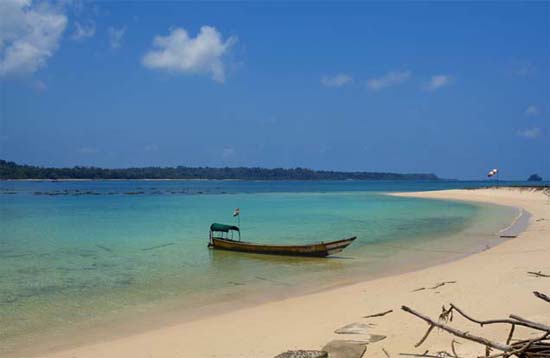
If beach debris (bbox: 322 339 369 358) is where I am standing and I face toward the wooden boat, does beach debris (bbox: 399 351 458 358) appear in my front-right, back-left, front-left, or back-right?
back-right

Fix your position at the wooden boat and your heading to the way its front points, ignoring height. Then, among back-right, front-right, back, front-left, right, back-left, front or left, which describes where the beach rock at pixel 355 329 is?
right

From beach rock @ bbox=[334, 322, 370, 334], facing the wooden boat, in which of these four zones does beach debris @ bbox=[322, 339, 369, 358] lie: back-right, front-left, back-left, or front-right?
back-left

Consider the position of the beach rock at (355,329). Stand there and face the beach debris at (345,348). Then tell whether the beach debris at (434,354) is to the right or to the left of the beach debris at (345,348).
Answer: left

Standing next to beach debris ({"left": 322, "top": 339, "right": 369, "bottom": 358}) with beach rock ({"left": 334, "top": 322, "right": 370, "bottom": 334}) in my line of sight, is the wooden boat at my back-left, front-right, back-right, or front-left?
front-left

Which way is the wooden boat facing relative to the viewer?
to the viewer's right

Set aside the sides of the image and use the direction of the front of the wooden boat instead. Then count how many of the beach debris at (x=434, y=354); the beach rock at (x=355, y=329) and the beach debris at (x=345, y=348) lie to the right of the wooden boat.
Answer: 3

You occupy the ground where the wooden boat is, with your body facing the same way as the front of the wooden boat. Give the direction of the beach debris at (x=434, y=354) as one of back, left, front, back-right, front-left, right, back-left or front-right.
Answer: right

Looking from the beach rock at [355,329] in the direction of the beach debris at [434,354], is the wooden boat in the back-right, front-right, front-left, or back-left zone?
back-left

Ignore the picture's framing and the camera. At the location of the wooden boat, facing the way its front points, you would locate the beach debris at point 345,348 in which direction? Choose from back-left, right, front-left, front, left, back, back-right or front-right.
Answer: right
